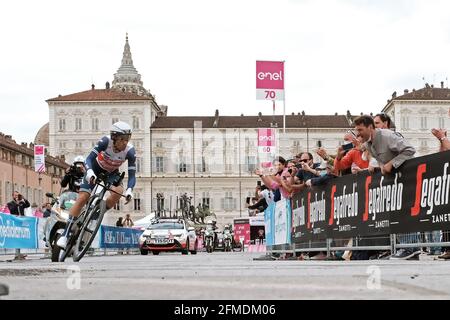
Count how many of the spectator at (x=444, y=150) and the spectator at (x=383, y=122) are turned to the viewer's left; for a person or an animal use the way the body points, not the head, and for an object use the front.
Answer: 2

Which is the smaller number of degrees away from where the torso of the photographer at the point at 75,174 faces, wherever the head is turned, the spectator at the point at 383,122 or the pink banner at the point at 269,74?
the spectator

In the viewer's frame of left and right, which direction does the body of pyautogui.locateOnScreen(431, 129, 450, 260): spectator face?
facing to the left of the viewer

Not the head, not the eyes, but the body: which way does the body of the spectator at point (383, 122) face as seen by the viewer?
to the viewer's left

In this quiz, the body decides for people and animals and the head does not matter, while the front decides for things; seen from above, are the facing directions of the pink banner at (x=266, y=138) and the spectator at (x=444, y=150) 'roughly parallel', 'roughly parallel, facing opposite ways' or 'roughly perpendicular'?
roughly perpendicular

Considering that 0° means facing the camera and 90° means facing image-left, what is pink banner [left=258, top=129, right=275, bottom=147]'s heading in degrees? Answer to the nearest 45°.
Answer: approximately 0°
